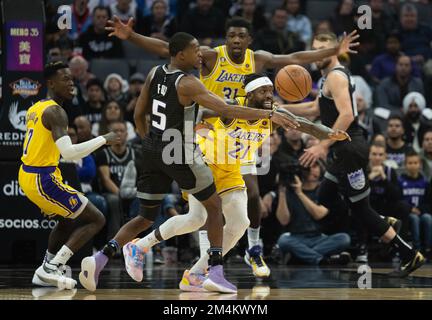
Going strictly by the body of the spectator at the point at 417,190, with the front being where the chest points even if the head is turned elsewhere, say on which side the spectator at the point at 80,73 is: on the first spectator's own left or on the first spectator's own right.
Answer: on the first spectator's own right

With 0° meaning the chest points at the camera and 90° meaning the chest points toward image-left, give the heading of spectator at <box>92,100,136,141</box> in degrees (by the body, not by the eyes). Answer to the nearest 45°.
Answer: approximately 0°

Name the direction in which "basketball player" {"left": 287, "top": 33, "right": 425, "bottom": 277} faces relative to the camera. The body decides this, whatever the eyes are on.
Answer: to the viewer's left

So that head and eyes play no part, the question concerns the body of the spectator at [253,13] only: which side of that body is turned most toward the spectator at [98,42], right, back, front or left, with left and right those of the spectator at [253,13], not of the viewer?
right

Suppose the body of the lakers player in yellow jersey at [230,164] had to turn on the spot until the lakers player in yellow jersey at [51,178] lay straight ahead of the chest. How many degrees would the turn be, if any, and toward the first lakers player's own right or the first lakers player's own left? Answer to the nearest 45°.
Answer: approximately 135° to the first lakers player's own right
